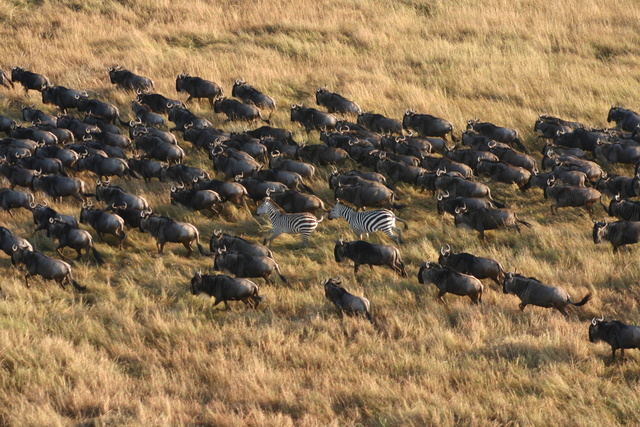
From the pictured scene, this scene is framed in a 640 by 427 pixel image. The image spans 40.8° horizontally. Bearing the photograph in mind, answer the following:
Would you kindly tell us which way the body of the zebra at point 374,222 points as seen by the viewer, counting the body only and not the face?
to the viewer's left

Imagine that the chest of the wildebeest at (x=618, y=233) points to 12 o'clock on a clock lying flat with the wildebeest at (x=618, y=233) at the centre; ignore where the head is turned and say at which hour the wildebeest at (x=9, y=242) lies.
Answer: the wildebeest at (x=9, y=242) is roughly at 11 o'clock from the wildebeest at (x=618, y=233).

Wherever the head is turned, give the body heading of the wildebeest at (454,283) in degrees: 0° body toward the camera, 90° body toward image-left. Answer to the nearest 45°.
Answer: approximately 90°

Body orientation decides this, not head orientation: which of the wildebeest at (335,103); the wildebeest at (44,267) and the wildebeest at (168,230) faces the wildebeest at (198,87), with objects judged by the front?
the wildebeest at (335,103)

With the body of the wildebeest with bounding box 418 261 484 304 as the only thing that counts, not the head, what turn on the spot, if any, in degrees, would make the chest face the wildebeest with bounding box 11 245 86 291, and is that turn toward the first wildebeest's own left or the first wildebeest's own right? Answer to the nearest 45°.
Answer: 0° — it already faces it

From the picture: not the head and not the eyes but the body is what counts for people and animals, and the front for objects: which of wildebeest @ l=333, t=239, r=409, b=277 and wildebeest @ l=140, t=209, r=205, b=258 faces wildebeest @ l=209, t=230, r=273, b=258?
wildebeest @ l=333, t=239, r=409, b=277

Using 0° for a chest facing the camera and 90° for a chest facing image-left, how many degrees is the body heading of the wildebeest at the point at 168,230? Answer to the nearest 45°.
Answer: approximately 90°

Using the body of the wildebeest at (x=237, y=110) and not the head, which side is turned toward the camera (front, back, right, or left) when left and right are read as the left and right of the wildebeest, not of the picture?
left

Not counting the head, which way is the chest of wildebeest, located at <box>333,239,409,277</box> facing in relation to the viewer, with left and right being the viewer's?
facing to the left of the viewer

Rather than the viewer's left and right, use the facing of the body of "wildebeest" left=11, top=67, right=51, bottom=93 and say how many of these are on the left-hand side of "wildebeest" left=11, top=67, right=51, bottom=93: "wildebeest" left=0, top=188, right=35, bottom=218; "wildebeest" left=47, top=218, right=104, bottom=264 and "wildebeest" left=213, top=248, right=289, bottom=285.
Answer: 3

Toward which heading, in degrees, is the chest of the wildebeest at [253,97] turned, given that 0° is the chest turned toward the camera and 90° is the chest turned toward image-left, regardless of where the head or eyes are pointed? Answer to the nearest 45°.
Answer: approximately 90°

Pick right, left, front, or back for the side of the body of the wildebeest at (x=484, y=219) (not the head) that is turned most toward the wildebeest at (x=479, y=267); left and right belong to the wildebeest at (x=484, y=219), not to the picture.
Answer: left

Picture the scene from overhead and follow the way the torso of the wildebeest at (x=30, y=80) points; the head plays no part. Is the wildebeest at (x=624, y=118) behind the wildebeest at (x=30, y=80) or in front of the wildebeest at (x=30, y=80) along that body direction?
behind

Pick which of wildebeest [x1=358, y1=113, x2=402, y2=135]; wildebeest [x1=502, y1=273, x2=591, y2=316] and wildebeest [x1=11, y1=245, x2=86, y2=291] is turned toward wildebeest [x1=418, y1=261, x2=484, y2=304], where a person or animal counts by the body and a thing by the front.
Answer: wildebeest [x1=502, y1=273, x2=591, y2=316]
